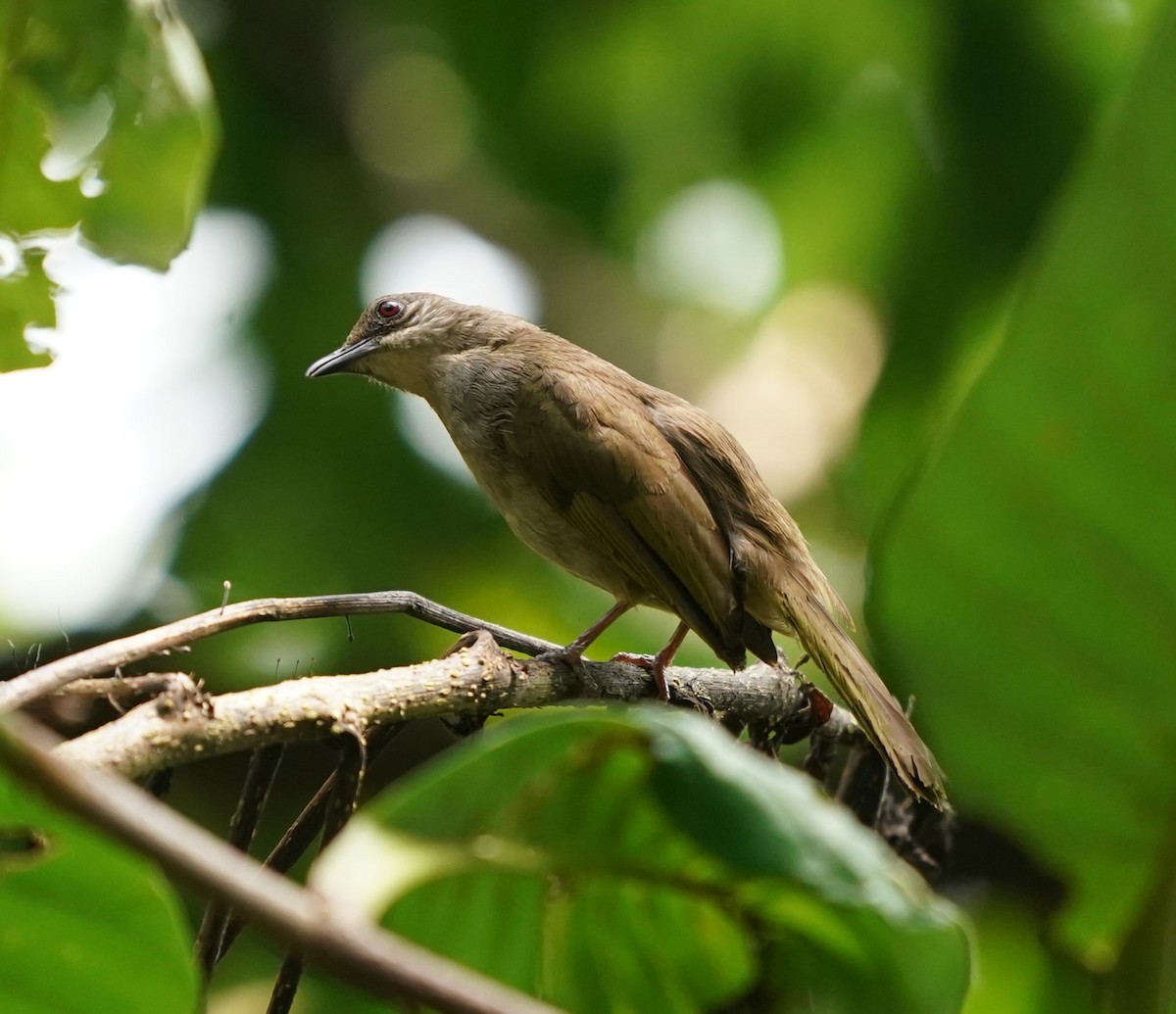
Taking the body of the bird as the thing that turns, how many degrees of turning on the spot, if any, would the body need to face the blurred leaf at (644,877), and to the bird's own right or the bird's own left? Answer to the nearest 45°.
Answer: approximately 90° to the bird's own left

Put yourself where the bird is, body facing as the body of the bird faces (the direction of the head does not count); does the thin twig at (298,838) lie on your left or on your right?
on your left

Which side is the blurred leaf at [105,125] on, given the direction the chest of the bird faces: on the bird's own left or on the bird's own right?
on the bird's own left

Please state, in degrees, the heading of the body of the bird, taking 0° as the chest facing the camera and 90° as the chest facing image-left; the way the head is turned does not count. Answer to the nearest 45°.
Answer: approximately 90°
